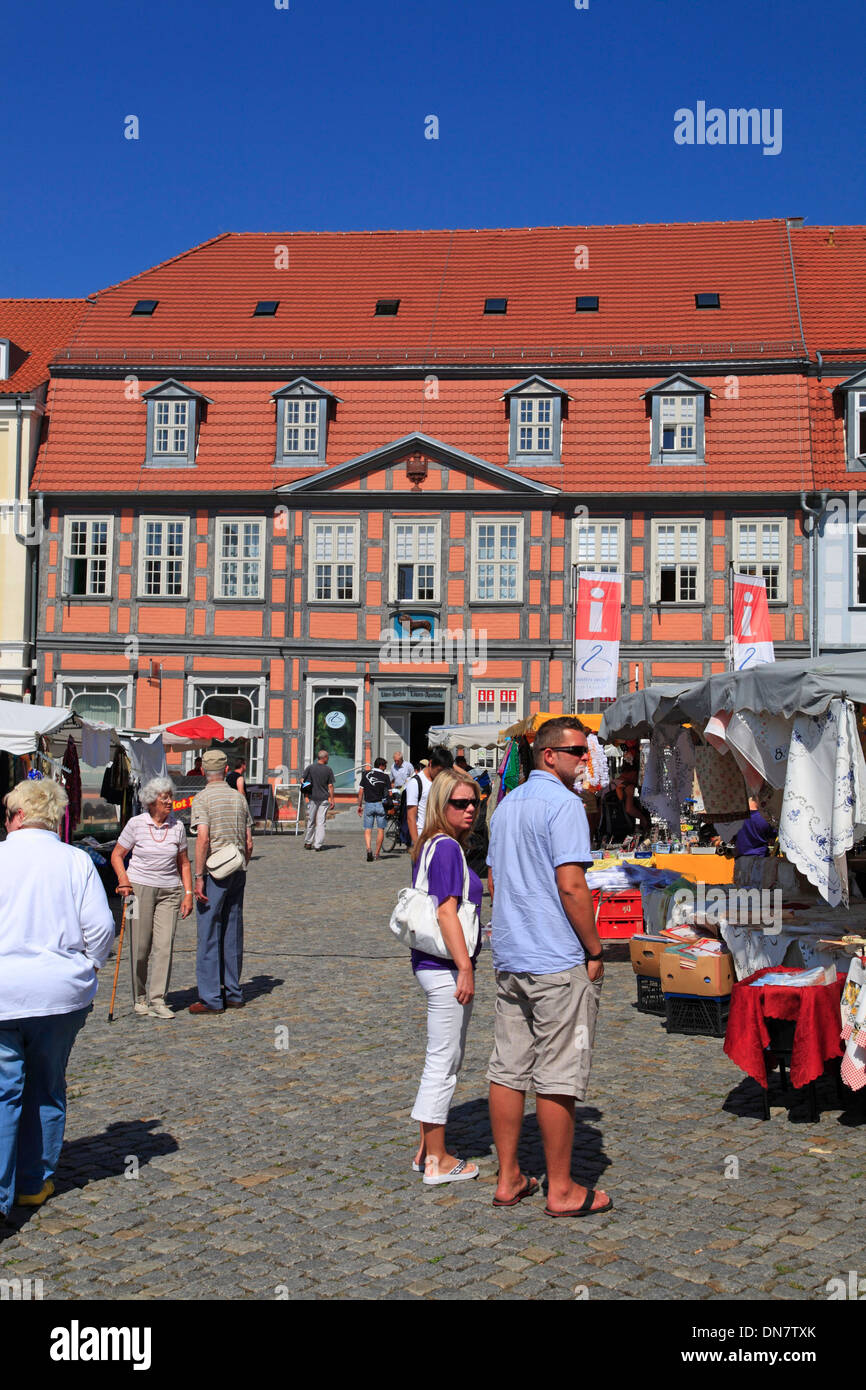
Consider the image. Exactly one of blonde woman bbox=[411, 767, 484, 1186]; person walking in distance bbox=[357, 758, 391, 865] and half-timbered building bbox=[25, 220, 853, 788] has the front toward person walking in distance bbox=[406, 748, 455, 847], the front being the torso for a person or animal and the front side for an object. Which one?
the half-timbered building

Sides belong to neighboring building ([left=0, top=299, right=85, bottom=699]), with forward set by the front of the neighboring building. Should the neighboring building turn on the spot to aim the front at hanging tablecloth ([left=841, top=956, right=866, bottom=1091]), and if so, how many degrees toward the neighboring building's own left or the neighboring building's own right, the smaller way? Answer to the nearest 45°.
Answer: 0° — it already faces it

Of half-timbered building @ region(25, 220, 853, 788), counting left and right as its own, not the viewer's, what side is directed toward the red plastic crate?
front

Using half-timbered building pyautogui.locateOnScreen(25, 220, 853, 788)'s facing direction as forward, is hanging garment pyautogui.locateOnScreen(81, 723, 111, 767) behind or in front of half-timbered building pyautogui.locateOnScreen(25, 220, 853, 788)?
in front

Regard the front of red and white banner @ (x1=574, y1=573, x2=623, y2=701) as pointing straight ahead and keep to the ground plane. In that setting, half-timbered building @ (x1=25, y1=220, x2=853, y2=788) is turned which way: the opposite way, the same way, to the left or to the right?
the same way

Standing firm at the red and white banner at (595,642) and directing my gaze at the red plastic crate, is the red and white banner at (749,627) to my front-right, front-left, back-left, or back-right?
front-left

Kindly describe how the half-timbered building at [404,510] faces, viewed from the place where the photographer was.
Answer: facing the viewer

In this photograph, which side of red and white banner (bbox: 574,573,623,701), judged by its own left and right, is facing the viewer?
front

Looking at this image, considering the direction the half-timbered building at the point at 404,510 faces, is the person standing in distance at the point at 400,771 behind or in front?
in front

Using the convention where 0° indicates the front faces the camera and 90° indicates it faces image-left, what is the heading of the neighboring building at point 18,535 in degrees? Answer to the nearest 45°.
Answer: approximately 0°

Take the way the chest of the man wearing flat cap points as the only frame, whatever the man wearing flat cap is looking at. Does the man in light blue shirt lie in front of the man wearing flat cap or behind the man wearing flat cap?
behind

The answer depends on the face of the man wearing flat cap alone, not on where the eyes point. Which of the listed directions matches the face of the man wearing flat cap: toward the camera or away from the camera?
away from the camera

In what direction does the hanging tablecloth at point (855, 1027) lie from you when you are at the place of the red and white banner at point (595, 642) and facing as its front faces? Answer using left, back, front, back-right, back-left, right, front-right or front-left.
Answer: front
